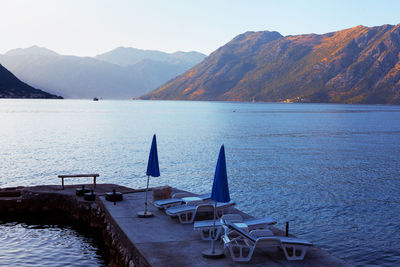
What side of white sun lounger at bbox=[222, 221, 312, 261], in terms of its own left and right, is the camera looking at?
right

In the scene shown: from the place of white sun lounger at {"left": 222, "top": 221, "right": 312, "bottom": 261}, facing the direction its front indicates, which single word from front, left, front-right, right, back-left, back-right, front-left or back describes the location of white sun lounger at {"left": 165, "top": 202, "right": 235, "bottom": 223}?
back-left

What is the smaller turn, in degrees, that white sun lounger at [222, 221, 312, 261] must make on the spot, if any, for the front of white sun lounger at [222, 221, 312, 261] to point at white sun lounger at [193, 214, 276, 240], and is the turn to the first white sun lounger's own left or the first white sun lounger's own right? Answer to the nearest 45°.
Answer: approximately 135° to the first white sun lounger's own left
